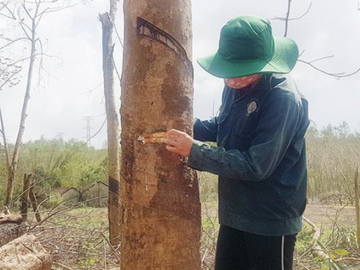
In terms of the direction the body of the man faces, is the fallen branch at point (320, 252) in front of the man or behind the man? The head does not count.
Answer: behind

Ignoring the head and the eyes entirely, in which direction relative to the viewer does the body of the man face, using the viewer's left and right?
facing the viewer and to the left of the viewer

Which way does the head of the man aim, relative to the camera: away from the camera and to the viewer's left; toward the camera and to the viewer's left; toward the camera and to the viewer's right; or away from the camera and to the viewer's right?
toward the camera and to the viewer's left

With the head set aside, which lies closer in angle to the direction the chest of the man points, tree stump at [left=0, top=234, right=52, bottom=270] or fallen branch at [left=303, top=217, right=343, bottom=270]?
the tree stump
